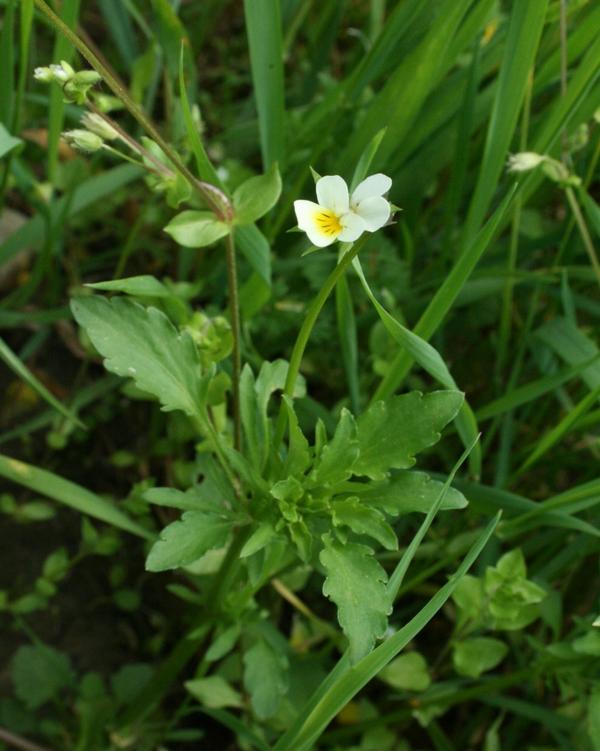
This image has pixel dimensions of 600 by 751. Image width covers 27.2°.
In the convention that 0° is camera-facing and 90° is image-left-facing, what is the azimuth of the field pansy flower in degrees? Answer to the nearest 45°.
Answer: approximately 0°
